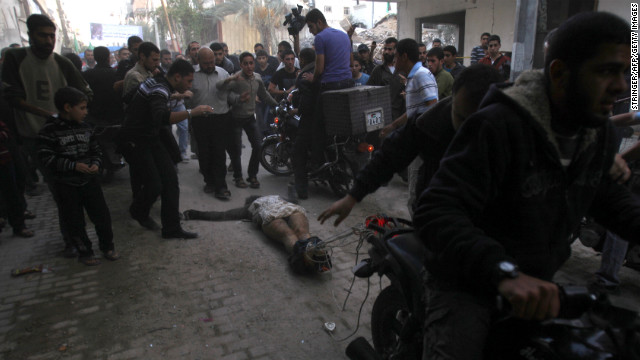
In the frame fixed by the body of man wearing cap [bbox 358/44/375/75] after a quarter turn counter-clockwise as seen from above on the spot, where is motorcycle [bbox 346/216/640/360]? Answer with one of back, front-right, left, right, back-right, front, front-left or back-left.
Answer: front-right

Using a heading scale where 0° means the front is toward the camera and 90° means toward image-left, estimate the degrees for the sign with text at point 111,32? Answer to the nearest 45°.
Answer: approximately 0°

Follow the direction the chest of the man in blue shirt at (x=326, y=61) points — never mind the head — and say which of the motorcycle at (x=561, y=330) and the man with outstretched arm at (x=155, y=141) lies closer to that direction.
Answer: the man with outstretched arm

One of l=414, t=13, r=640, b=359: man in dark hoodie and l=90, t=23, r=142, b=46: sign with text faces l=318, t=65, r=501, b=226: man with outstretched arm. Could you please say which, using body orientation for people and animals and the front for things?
the sign with text

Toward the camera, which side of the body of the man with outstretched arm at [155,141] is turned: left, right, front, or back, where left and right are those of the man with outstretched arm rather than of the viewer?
right

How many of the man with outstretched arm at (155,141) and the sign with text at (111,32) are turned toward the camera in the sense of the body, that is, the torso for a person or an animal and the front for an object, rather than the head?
1

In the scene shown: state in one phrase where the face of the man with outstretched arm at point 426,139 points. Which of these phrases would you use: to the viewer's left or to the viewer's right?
to the viewer's left
